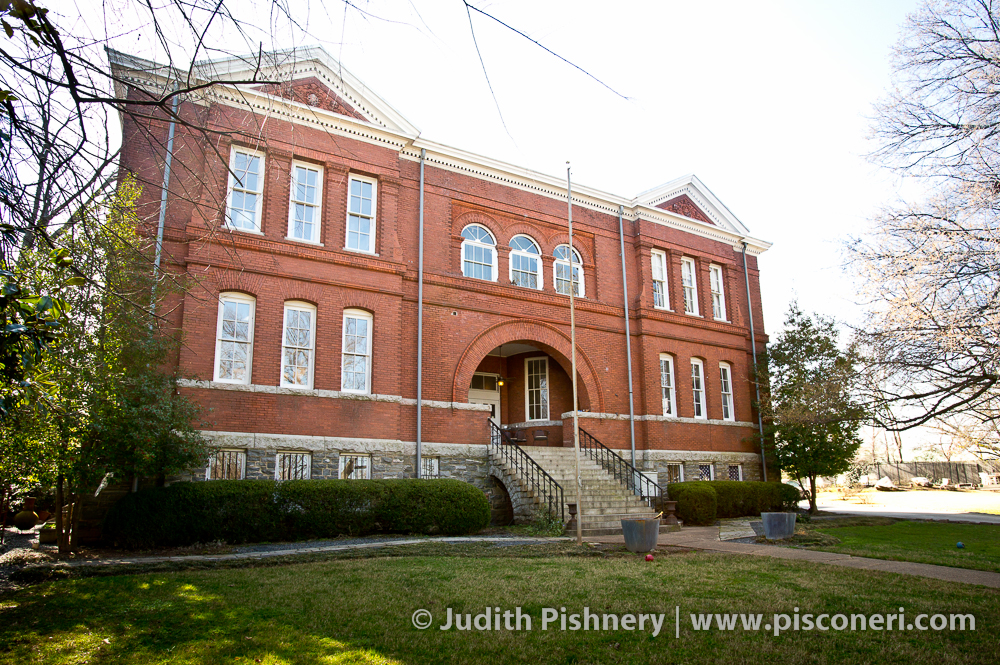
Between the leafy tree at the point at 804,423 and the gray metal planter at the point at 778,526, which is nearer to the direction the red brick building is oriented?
the gray metal planter

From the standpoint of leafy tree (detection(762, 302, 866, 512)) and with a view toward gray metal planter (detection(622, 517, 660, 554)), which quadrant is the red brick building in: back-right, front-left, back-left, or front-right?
front-right

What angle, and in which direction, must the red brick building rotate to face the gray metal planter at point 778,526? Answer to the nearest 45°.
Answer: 0° — it already faces it

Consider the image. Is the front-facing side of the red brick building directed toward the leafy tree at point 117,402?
no

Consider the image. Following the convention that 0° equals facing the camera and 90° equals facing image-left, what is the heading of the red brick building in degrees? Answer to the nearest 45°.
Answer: approximately 315°

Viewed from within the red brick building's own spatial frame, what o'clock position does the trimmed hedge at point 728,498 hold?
The trimmed hedge is roughly at 10 o'clock from the red brick building.

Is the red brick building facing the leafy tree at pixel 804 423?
no

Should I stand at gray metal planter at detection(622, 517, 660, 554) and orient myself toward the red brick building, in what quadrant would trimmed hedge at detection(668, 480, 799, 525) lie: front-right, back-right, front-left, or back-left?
front-right
